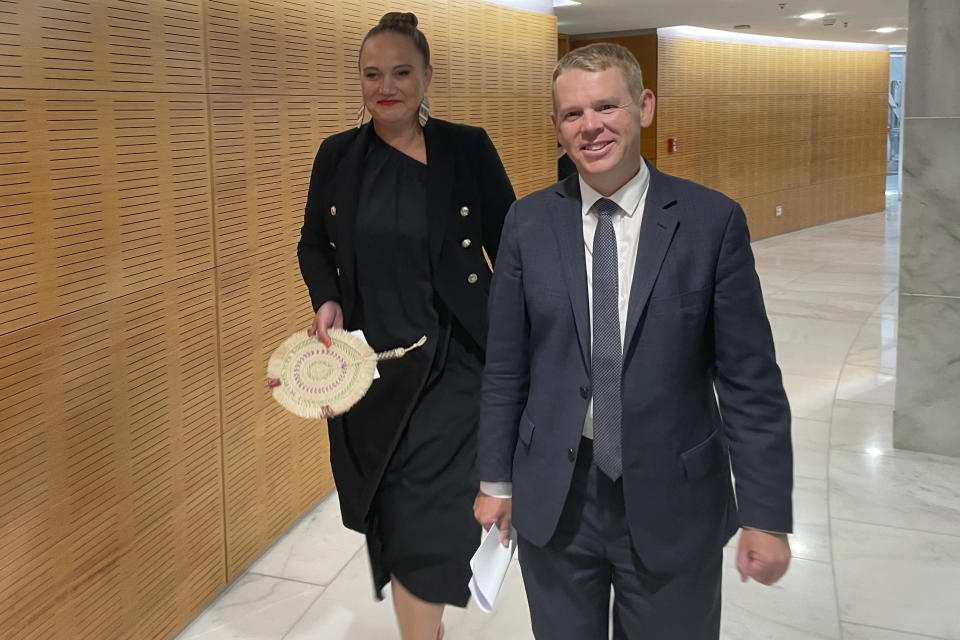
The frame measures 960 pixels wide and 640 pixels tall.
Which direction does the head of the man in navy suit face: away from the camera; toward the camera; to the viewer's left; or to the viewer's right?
toward the camera

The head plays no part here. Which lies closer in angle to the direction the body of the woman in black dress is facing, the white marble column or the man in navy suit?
the man in navy suit

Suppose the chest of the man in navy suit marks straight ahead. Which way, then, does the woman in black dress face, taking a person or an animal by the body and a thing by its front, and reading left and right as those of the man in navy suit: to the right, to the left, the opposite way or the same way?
the same way

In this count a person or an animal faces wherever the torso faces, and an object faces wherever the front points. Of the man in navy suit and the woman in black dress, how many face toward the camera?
2

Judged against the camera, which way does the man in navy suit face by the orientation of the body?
toward the camera

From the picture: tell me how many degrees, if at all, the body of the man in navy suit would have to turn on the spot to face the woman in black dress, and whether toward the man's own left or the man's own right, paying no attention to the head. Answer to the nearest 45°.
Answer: approximately 135° to the man's own right

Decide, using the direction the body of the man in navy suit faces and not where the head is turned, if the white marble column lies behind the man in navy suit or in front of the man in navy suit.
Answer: behind

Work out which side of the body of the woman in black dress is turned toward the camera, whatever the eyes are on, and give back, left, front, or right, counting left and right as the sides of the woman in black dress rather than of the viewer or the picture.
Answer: front

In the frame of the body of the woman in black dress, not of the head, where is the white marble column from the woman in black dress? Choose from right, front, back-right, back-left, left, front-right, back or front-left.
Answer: back-left
